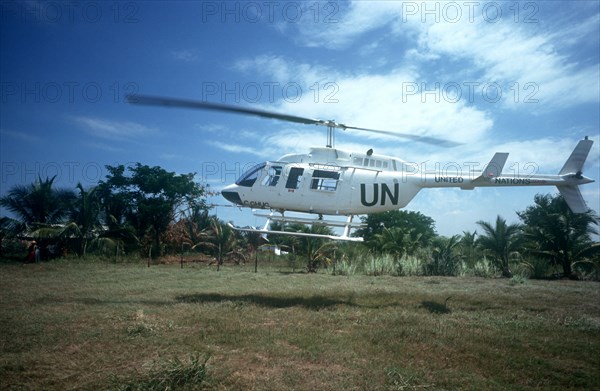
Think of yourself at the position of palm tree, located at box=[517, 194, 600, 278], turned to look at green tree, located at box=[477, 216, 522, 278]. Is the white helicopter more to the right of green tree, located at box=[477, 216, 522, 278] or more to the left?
left

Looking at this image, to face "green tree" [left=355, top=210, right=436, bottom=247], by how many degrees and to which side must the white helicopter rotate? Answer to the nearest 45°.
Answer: approximately 90° to its right

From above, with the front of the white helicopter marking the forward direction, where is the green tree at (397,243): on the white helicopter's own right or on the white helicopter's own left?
on the white helicopter's own right

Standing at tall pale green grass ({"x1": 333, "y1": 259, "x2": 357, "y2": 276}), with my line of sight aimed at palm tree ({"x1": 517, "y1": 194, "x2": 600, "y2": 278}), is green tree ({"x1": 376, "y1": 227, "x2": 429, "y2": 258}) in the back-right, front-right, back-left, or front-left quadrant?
front-left

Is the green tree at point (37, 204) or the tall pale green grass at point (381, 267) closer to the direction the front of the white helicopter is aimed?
the green tree

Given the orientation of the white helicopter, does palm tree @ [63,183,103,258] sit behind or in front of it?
in front

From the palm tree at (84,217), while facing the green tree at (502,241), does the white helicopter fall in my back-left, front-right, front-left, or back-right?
front-right

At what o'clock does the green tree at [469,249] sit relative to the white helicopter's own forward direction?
The green tree is roughly at 4 o'clock from the white helicopter.

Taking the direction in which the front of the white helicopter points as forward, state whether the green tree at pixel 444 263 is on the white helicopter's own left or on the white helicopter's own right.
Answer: on the white helicopter's own right

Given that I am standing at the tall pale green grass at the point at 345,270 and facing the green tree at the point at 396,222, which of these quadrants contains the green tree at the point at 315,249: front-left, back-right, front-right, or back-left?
front-left

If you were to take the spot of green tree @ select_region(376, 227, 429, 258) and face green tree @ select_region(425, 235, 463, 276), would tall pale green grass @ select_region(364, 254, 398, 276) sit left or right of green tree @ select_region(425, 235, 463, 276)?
right

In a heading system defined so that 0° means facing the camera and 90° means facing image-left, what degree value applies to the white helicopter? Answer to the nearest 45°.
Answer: approximately 90°

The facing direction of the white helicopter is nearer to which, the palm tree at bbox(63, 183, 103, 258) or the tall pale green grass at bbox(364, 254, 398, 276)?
the palm tree

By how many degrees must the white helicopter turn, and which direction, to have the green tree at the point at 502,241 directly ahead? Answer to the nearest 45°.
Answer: approximately 135° to its right

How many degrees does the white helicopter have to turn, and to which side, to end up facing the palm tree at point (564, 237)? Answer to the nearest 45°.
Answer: approximately 135° to its right

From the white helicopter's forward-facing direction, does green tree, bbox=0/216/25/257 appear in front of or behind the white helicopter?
in front
